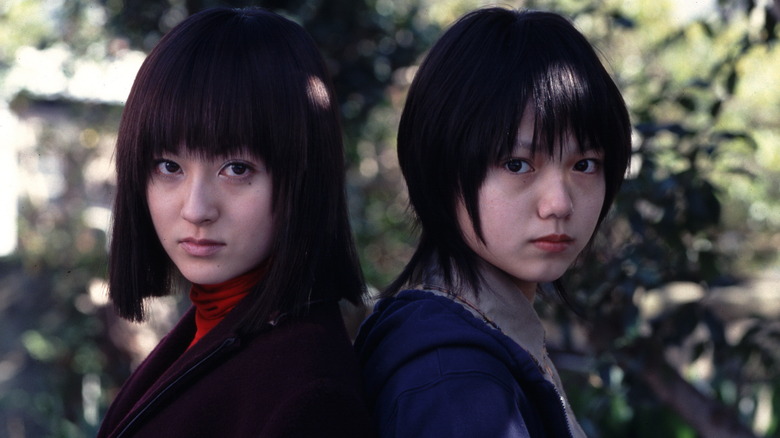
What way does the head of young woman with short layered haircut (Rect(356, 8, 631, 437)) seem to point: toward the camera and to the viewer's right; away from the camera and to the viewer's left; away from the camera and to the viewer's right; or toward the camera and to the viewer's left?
toward the camera and to the viewer's right

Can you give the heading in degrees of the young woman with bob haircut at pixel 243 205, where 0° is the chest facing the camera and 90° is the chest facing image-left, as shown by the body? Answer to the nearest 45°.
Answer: approximately 45°

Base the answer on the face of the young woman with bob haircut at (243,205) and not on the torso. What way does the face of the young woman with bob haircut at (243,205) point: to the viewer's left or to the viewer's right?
to the viewer's left
